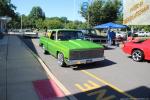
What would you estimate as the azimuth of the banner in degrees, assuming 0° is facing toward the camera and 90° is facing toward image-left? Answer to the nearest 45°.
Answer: approximately 0°

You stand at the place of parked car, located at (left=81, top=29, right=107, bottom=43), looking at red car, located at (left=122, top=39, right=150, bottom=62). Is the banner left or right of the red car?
left

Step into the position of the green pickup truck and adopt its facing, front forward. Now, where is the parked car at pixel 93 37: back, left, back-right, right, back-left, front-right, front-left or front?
back-left

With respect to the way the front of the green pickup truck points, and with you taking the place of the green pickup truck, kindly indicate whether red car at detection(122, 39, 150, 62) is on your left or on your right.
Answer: on your left

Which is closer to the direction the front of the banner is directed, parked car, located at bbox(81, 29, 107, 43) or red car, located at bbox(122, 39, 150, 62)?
the red car

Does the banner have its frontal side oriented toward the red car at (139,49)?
yes
